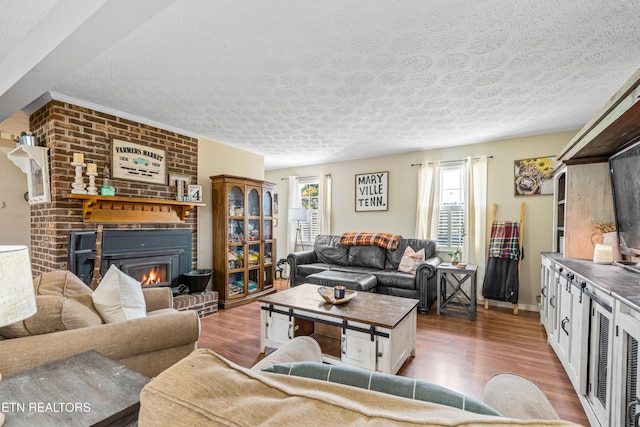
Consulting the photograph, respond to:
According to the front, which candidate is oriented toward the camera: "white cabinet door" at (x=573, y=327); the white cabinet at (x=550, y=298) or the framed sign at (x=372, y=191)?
the framed sign

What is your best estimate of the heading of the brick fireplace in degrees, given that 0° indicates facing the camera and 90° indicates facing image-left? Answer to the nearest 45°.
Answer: approximately 315°

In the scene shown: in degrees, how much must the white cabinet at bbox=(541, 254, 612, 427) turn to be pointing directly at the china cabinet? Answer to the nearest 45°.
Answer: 0° — it already faces it

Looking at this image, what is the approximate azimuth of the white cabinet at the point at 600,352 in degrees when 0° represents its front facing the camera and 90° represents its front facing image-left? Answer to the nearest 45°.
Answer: approximately 90°

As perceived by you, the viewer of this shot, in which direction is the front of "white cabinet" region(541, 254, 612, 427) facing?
facing to the left of the viewer

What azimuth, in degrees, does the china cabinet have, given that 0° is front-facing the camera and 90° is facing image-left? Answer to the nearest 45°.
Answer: approximately 315°

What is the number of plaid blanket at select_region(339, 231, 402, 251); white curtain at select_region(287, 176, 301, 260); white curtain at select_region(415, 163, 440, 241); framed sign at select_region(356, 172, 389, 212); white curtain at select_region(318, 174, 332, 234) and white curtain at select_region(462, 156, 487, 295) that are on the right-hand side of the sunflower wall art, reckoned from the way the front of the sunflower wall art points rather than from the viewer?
6

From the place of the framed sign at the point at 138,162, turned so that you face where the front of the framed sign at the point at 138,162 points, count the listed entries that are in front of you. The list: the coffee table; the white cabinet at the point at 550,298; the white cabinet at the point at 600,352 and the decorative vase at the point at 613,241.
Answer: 4

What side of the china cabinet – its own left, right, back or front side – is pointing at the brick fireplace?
right

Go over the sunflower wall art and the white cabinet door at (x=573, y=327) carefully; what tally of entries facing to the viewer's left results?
1

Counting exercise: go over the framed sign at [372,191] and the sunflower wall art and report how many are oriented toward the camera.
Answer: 2

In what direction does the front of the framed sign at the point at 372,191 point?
toward the camera

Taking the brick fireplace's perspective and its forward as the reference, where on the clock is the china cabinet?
The china cabinet is roughly at 10 o'clock from the brick fireplace.

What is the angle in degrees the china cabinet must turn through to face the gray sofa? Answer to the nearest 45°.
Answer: approximately 45° to its left
